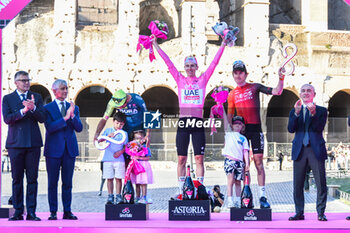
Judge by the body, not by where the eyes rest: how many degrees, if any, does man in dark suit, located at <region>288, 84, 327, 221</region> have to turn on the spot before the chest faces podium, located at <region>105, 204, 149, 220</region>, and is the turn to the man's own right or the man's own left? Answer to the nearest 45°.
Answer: approximately 90° to the man's own right

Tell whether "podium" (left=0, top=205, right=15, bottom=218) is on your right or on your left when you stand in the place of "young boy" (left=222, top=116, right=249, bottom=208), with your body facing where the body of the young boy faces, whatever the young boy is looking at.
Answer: on your right

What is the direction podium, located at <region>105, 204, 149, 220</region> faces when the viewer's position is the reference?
facing the viewer

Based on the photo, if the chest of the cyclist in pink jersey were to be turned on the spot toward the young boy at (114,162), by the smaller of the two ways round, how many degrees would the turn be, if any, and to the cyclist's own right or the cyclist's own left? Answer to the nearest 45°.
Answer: approximately 90° to the cyclist's own right

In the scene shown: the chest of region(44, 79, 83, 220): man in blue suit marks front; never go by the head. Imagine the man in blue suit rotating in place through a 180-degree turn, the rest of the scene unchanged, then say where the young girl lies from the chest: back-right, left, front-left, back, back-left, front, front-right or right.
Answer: back-right

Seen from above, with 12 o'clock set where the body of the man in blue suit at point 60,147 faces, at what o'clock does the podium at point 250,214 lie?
The podium is roughly at 11 o'clock from the man in blue suit.

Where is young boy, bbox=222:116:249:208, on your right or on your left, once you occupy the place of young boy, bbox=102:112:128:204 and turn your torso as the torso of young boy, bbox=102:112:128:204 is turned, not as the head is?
on your left

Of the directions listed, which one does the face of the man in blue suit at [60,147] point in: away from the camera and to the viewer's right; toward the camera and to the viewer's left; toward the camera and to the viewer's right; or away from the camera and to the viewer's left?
toward the camera and to the viewer's right

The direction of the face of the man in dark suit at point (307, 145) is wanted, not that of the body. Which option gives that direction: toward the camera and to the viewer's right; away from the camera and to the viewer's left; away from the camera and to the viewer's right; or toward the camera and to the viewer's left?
toward the camera and to the viewer's left

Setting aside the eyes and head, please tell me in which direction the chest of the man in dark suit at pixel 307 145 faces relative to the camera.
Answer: toward the camera

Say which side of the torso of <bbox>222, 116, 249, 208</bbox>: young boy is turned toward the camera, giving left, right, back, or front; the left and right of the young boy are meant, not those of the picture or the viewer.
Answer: front

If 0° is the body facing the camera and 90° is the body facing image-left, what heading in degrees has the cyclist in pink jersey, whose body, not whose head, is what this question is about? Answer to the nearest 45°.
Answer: approximately 0°

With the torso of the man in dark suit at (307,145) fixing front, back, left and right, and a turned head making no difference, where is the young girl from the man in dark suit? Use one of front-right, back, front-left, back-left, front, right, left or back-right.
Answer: right

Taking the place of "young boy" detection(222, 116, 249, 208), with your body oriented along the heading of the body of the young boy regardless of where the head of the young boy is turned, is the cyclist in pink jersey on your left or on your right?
on your right

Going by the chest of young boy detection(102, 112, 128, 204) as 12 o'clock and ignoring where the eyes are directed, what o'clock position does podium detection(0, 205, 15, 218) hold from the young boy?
The podium is roughly at 3 o'clock from the young boy.

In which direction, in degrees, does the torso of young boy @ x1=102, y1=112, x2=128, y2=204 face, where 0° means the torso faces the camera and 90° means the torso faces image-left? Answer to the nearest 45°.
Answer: approximately 0°
